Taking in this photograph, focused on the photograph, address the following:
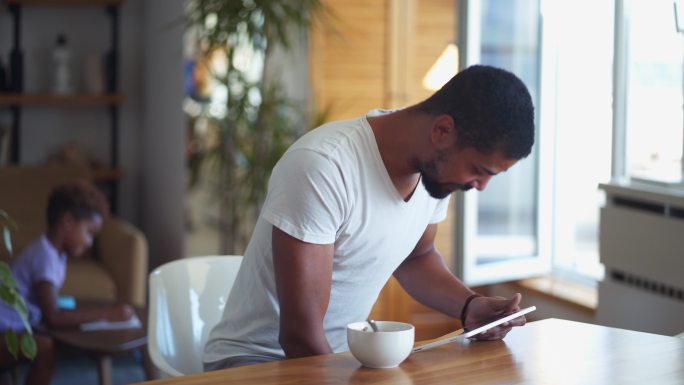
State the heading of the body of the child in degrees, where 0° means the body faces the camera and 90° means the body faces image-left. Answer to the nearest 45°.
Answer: approximately 270°

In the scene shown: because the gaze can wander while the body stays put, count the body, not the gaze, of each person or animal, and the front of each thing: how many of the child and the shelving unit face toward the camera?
1

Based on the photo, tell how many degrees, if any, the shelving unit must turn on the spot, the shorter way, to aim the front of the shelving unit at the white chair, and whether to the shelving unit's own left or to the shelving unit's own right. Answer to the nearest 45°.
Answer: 0° — it already faces it

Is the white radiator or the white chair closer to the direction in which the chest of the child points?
the white radiator

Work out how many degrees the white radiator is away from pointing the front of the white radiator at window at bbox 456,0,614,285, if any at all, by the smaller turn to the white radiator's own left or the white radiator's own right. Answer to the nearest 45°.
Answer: approximately 90° to the white radiator's own right

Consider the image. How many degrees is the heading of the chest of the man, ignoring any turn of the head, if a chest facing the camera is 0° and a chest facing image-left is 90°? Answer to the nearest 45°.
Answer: approximately 315°

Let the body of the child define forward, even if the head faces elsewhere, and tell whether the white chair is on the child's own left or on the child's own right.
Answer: on the child's own right

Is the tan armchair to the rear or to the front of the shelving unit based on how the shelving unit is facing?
to the front

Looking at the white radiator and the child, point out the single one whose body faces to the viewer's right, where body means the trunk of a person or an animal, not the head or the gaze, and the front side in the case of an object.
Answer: the child
